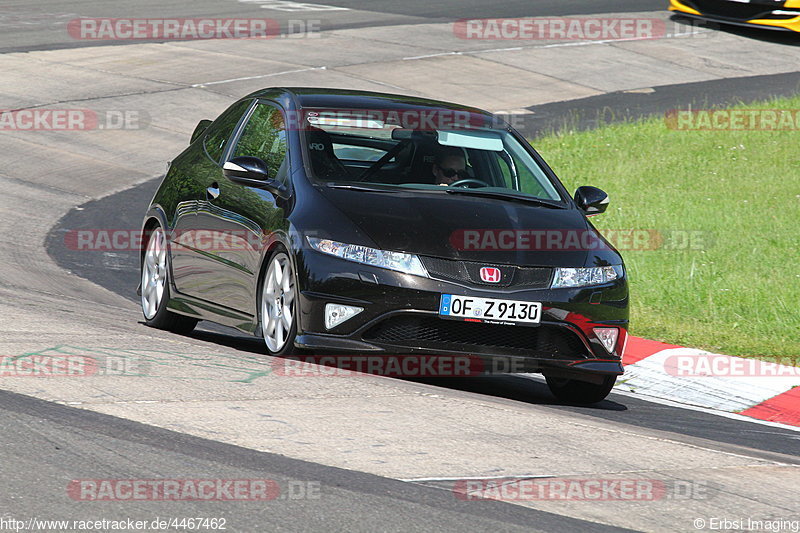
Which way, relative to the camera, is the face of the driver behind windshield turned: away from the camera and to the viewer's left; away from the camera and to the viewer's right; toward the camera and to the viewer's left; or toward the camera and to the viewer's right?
toward the camera and to the viewer's right

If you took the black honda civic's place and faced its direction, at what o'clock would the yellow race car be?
The yellow race car is roughly at 8 o'clock from the black honda civic.

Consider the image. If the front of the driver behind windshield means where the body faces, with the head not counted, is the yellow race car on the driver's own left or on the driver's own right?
on the driver's own left
